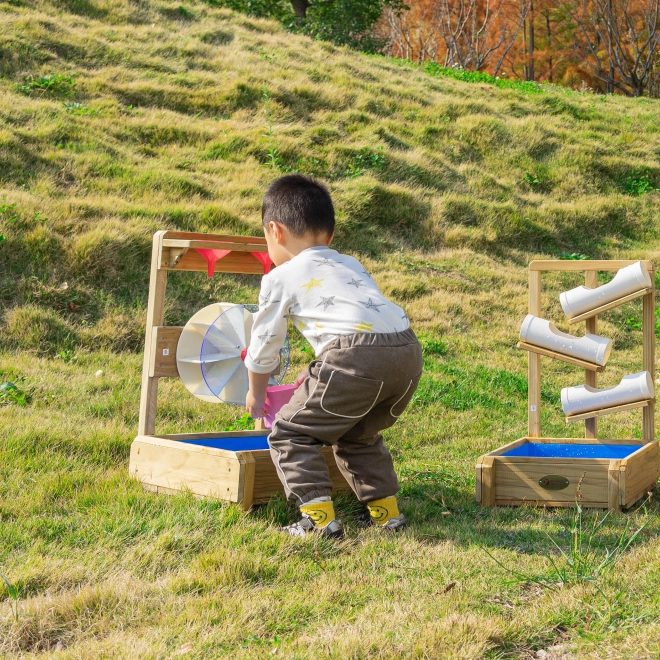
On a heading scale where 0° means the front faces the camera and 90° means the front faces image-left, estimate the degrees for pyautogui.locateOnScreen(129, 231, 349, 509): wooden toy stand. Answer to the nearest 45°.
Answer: approximately 315°

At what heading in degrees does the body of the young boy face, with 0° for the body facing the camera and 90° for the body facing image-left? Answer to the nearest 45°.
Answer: approximately 135°

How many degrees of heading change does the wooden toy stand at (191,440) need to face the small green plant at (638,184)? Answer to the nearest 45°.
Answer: approximately 90° to its left

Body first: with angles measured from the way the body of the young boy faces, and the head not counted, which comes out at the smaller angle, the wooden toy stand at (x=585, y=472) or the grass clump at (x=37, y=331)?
the grass clump

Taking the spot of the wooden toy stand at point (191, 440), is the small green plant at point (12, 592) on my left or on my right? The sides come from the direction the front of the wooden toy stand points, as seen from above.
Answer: on my right

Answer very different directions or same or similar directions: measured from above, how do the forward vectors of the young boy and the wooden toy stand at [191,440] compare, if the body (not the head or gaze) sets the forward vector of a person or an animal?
very different directions

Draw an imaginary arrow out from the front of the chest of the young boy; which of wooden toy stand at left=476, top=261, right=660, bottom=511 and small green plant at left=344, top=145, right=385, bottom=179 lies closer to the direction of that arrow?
the small green plant

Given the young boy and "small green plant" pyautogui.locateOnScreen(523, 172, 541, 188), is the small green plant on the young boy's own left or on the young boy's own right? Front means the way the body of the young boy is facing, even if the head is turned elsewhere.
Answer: on the young boy's own right

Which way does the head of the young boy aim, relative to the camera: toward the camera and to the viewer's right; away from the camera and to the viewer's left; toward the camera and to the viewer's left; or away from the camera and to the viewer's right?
away from the camera and to the viewer's left

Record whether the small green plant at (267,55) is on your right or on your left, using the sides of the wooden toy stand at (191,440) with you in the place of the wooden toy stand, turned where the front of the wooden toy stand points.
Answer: on your left

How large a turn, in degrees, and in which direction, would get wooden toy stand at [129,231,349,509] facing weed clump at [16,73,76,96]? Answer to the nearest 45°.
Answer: approximately 135° to its left

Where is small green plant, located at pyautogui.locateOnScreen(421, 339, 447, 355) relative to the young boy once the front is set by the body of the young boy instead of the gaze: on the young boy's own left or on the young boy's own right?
on the young boy's own right
